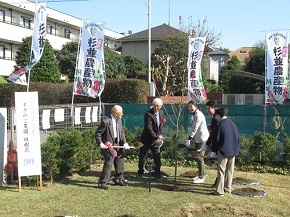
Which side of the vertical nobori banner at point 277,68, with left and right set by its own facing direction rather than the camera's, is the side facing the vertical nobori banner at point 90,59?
right

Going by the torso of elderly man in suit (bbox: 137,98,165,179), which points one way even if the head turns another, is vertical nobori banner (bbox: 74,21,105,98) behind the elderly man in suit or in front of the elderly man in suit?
behind

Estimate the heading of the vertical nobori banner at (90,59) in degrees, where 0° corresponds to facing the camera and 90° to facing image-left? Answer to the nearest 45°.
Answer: approximately 0°

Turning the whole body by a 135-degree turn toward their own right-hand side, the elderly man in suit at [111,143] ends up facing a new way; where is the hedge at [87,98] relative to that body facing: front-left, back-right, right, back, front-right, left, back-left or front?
right

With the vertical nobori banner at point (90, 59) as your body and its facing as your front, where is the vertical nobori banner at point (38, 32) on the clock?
the vertical nobori banner at point (38, 32) is roughly at 2 o'clock from the vertical nobori banner at point (90, 59).

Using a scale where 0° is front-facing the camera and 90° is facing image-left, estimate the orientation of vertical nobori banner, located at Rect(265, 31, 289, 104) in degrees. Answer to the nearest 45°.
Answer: approximately 0°

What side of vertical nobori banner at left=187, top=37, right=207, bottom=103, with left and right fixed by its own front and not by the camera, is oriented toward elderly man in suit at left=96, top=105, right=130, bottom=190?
front

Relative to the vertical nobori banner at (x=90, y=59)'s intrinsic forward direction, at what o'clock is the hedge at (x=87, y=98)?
The hedge is roughly at 6 o'clock from the vertical nobori banner.

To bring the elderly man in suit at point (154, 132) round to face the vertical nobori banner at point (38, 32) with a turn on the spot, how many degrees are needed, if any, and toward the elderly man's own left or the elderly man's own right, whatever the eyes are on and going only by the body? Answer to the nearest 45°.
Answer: approximately 135° to the elderly man's own right

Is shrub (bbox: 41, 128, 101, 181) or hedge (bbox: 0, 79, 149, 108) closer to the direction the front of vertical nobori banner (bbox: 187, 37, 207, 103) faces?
the shrub

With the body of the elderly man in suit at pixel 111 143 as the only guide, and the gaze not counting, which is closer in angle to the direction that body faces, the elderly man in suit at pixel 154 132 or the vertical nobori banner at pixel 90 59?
the elderly man in suit
